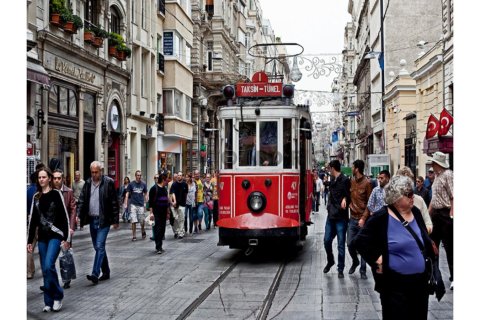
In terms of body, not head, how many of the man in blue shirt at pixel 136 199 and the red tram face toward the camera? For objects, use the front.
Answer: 2

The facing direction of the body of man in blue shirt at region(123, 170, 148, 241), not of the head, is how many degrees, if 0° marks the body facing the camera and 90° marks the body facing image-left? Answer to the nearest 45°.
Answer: approximately 0°

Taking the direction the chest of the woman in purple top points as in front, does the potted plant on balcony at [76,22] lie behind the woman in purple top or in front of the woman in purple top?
behind

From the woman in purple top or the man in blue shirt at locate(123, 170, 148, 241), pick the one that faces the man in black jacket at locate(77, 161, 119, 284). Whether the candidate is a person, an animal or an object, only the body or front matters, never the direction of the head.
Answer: the man in blue shirt
